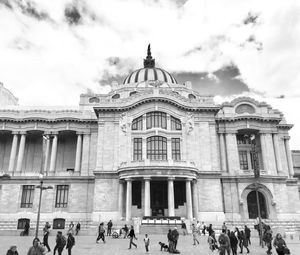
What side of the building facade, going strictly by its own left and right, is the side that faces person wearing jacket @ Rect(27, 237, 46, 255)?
front

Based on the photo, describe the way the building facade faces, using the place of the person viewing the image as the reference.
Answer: facing the viewer
